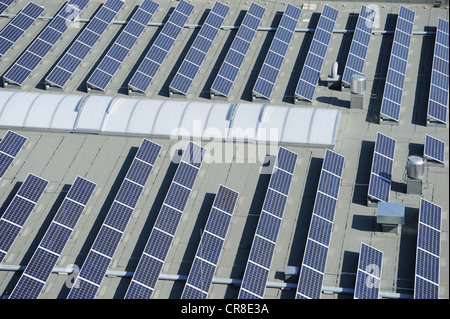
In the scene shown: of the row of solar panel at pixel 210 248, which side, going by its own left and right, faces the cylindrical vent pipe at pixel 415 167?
front

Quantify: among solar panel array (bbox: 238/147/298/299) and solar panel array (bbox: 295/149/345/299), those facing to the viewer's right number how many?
2

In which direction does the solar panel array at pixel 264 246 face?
to the viewer's right

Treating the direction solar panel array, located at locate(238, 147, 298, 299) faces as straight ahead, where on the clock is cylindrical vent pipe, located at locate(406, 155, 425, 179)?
The cylindrical vent pipe is roughly at 12 o'clock from the solar panel array.

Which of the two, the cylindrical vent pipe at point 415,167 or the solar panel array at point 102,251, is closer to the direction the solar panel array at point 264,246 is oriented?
the cylindrical vent pipe

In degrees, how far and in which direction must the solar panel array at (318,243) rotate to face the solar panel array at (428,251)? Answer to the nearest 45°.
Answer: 0° — it already faces it

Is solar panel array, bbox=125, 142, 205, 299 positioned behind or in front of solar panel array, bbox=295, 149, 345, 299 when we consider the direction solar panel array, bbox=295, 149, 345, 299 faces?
behind

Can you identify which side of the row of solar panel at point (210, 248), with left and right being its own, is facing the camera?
right

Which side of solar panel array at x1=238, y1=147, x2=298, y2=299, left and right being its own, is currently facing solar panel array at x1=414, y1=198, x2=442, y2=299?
front

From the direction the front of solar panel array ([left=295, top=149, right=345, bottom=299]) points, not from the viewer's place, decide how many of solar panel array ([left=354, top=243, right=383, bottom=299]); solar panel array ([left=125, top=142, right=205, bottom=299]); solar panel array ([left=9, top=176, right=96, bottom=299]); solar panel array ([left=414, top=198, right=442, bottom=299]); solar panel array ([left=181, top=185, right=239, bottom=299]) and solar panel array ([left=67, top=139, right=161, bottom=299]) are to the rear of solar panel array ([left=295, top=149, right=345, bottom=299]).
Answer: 4

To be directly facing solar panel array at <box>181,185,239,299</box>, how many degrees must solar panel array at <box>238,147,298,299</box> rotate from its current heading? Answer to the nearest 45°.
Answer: approximately 180°

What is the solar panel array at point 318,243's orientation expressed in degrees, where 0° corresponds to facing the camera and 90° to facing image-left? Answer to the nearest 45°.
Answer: approximately 270°

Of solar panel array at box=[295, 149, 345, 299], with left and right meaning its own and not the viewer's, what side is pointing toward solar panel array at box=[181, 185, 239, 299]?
back
